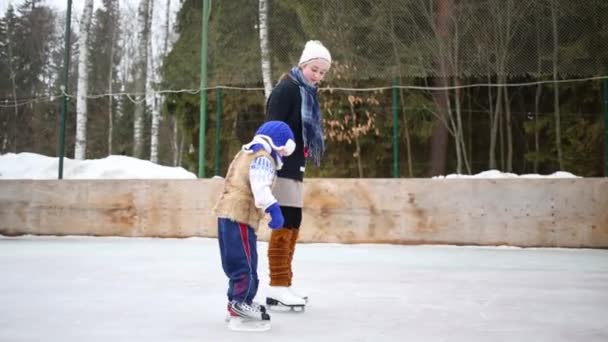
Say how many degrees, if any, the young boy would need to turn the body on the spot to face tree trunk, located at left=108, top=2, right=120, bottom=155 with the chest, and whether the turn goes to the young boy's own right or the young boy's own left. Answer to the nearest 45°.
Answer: approximately 90° to the young boy's own left

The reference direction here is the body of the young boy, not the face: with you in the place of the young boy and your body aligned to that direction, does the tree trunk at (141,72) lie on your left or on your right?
on your left

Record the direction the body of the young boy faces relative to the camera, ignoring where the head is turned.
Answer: to the viewer's right

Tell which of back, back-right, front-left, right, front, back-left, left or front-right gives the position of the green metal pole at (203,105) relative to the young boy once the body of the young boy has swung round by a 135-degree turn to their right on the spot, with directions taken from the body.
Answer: back-right

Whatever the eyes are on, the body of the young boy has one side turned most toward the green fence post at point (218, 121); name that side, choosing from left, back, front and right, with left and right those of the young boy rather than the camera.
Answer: left

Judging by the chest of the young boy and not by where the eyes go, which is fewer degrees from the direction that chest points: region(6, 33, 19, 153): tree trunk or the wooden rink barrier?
the wooden rink barrier

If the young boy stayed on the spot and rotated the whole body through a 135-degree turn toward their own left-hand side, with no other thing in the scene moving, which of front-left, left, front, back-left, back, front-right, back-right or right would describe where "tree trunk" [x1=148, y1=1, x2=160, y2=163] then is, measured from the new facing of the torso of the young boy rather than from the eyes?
front-right

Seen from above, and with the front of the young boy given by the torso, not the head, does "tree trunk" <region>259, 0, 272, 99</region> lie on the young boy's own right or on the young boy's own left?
on the young boy's own left
